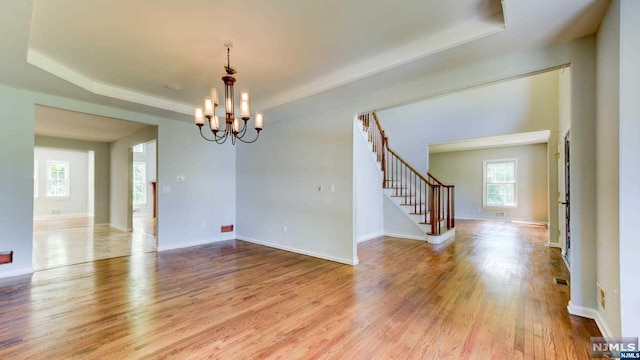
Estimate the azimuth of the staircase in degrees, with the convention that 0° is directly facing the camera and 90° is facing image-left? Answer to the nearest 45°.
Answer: approximately 315°

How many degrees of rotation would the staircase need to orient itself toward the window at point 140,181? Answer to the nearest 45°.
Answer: approximately 135° to its right

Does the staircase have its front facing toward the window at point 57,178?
no
